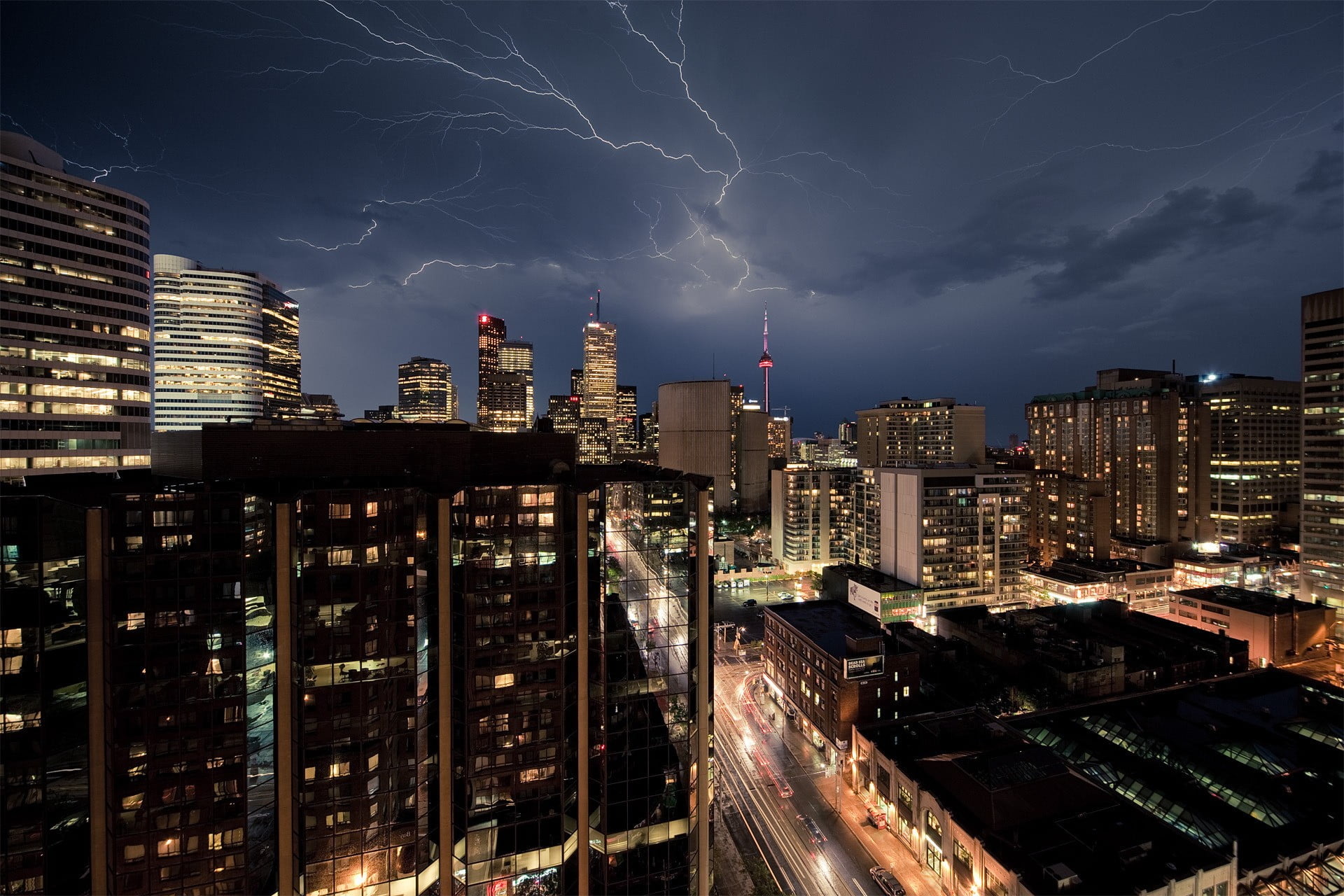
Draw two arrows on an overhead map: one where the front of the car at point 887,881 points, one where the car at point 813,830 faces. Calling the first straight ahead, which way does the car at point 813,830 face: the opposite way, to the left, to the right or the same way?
the same way

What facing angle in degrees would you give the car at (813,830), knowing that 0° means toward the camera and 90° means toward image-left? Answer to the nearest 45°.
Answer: approximately 135°

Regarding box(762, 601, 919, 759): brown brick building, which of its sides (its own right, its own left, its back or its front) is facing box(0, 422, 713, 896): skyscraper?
front

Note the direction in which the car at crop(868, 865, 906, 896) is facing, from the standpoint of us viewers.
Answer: facing away from the viewer and to the left of the viewer

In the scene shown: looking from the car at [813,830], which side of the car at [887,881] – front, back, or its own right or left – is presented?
front

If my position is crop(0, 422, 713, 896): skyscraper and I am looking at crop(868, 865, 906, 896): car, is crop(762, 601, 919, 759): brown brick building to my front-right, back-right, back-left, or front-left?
front-left

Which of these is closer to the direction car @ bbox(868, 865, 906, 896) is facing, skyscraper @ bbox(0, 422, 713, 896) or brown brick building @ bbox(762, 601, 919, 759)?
the brown brick building

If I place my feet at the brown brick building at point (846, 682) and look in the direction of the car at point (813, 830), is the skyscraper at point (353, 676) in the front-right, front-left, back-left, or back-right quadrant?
front-right

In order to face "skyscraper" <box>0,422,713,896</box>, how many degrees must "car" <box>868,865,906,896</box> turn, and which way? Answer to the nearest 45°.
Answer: approximately 90° to its left

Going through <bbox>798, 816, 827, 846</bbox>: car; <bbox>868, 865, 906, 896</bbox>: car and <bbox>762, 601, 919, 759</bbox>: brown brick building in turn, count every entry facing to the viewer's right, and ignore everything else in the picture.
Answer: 0

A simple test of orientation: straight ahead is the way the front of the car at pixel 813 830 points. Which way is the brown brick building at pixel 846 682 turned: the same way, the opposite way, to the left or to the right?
to the left

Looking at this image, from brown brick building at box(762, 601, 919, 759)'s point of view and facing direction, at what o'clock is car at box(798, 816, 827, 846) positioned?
The car is roughly at 11 o'clock from the brown brick building.

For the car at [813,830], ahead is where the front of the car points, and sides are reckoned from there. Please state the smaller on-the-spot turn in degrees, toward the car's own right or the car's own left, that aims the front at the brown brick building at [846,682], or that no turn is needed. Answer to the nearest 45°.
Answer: approximately 45° to the car's own right

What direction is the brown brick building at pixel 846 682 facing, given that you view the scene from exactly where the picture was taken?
facing the viewer and to the left of the viewer

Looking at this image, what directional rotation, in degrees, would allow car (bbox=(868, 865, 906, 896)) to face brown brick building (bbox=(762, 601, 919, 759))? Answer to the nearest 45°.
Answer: approximately 45° to its right

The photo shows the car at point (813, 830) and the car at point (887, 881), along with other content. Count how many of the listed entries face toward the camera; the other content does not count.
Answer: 0

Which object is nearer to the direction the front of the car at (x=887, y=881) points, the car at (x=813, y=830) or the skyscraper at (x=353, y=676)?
the car

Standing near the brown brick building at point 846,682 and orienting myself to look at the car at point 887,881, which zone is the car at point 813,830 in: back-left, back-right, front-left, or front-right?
front-right

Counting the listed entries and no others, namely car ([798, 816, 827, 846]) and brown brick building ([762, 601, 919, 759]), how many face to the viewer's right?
0
